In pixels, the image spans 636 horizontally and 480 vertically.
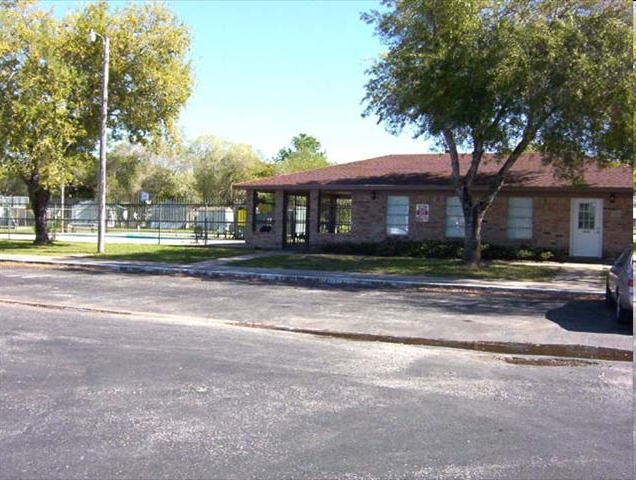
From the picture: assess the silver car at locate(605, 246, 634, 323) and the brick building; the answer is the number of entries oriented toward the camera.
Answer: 1

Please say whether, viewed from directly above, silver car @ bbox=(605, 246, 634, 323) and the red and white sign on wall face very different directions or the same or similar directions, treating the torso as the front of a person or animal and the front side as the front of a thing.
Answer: very different directions

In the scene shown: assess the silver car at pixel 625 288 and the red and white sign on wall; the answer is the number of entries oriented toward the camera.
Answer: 1

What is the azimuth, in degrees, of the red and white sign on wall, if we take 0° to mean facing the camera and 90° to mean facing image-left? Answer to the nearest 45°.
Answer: approximately 0°

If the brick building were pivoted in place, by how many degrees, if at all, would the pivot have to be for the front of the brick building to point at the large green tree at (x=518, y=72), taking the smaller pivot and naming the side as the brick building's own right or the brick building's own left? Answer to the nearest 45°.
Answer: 0° — it already faces it

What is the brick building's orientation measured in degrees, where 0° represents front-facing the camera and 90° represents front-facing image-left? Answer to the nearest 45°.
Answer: approximately 0°

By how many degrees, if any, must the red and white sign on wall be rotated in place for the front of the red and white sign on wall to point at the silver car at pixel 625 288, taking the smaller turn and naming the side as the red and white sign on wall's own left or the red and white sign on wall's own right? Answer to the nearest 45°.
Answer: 0° — it already faces it

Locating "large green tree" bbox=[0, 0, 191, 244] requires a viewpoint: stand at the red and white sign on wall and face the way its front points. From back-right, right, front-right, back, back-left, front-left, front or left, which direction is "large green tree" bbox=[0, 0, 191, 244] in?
right

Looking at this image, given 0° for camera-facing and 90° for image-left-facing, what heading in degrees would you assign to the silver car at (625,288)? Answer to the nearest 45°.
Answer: approximately 135°

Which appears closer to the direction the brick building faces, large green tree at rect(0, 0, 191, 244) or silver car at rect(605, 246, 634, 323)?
the silver car

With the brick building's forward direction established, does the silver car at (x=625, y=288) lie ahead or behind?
ahead
